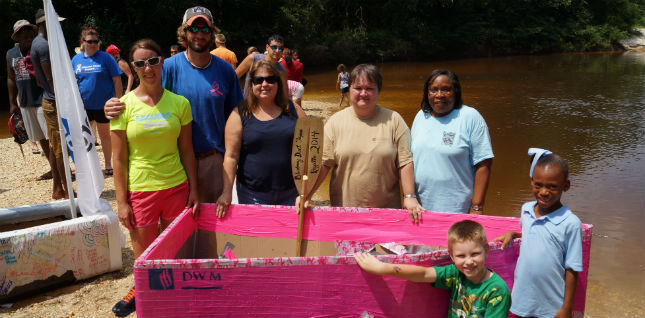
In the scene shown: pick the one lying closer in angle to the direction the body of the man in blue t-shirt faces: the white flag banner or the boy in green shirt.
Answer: the boy in green shirt

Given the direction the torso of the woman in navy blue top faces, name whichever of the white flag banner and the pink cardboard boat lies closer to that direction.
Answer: the pink cardboard boat

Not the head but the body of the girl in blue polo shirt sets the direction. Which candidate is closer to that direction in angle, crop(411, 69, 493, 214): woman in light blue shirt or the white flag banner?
the white flag banner

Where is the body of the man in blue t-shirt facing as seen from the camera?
toward the camera

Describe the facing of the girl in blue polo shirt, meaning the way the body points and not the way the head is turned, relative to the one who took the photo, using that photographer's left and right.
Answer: facing the viewer and to the left of the viewer

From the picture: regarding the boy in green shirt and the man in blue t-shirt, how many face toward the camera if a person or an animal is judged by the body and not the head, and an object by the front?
2

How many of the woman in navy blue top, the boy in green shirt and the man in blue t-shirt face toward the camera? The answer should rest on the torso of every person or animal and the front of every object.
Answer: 3

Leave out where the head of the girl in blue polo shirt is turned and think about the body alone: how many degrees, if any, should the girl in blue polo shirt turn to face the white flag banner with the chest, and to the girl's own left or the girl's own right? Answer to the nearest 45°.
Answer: approximately 45° to the girl's own right
